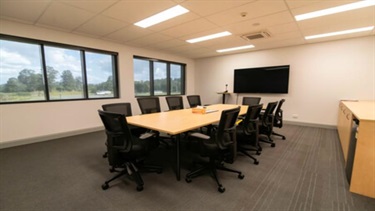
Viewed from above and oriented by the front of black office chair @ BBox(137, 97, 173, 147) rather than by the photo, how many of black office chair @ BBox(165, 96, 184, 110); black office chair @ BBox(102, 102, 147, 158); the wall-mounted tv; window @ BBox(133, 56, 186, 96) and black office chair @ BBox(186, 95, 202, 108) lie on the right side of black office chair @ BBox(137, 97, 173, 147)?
1

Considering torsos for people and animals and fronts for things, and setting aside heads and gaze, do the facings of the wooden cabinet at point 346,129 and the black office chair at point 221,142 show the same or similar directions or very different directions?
same or similar directions

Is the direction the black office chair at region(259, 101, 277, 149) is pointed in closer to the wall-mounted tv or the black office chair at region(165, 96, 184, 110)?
the black office chair

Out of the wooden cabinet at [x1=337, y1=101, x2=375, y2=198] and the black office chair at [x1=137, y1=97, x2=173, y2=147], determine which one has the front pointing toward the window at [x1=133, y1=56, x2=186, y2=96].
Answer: the wooden cabinet

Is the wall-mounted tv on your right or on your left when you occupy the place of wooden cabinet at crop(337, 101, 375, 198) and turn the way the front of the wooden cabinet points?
on your right

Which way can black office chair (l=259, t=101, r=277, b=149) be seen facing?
to the viewer's left

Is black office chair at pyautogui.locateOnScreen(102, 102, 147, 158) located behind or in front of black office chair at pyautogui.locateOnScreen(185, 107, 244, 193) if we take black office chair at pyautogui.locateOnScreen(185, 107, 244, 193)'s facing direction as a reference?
in front

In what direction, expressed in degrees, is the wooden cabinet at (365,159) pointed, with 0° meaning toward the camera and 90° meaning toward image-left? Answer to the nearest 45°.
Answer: approximately 90°

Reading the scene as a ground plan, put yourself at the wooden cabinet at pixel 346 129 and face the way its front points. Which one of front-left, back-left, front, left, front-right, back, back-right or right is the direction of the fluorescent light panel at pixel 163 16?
front-left

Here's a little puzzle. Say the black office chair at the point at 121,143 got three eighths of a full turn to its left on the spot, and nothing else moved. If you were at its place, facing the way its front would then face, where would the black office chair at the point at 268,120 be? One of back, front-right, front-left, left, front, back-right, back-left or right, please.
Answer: back

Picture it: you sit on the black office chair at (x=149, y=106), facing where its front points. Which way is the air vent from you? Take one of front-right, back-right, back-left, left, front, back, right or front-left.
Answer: front-left

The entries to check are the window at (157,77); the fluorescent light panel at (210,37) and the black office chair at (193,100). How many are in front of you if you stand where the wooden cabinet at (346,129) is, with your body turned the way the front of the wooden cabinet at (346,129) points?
3

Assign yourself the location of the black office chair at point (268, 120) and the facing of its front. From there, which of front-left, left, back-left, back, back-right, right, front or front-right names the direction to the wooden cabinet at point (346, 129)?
back

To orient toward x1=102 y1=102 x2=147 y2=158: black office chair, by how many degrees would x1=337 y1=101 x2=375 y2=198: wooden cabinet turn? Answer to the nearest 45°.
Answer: approximately 45° to its left

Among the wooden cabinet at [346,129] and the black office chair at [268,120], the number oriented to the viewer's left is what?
2
